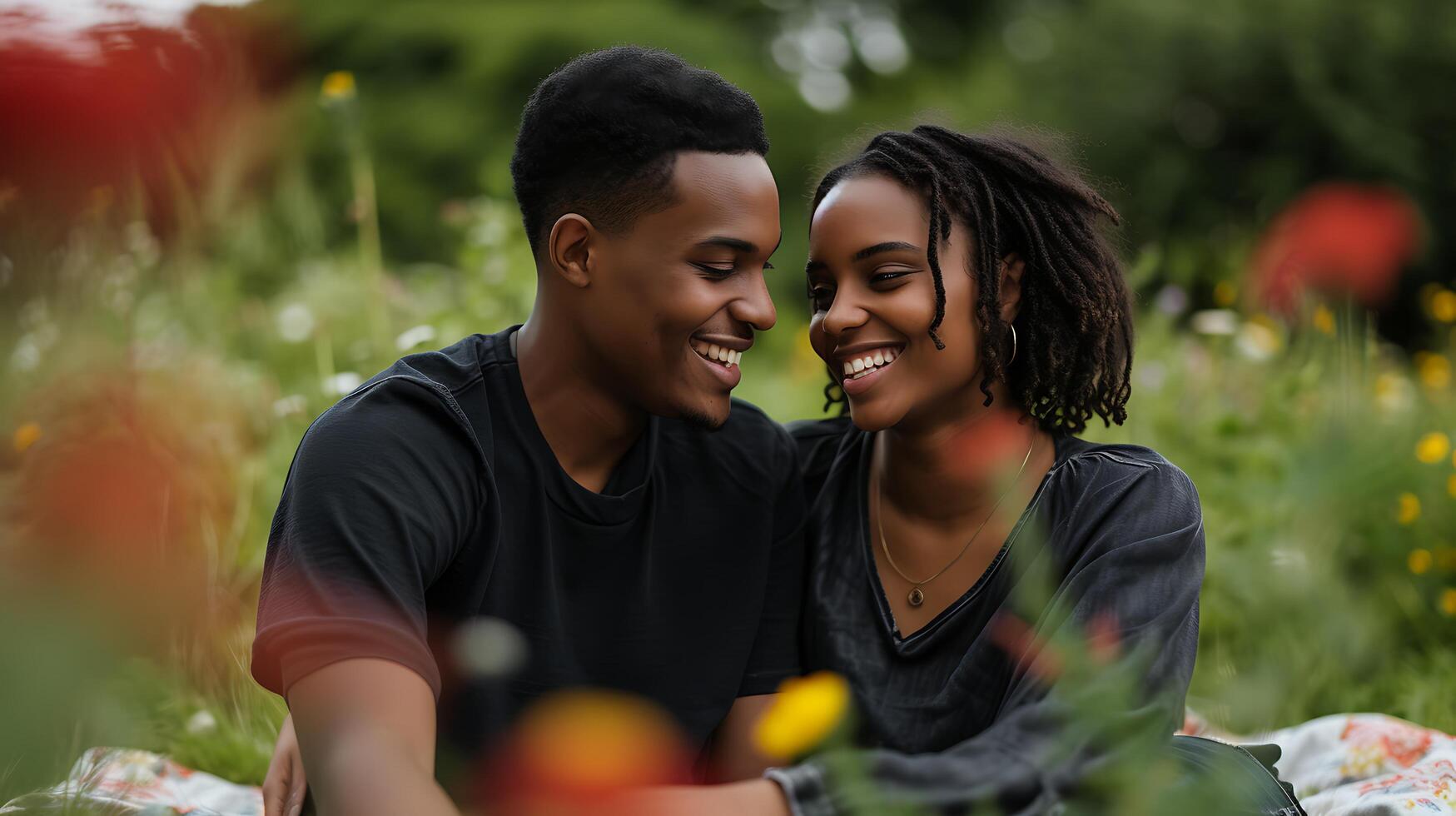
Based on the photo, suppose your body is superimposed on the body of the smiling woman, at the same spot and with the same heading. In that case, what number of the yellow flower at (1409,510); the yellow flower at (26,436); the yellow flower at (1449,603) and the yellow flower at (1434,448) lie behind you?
3

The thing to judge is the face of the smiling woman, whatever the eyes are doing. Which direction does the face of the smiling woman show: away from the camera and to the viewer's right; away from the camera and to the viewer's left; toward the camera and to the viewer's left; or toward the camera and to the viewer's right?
toward the camera and to the viewer's left

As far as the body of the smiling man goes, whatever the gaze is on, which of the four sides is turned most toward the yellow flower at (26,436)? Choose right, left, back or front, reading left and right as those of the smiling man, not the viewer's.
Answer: right

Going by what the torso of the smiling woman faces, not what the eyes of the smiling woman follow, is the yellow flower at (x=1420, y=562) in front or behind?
behind

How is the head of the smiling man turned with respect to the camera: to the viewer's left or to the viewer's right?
to the viewer's right

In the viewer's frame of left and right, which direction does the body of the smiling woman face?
facing the viewer and to the left of the viewer

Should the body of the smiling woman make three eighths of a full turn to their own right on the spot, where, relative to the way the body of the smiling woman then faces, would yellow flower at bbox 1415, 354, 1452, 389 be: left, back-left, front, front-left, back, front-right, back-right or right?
front-right

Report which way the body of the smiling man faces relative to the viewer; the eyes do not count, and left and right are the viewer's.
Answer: facing the viewer and to the right of the viewer

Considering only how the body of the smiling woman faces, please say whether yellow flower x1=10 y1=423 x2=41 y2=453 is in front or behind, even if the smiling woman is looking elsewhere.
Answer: in front

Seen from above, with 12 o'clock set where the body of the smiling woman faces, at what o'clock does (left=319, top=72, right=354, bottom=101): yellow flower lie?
The yellow flower is roughly at 3 o'clock from the smiling woman.

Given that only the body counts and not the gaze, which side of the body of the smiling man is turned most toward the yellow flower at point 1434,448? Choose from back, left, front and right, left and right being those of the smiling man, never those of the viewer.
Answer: left

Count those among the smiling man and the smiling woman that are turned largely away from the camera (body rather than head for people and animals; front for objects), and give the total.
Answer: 0

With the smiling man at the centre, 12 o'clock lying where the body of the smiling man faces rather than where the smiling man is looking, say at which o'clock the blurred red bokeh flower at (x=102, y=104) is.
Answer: The blurred red bokeh flower is roughly at 2 o'clock from the smiling man.

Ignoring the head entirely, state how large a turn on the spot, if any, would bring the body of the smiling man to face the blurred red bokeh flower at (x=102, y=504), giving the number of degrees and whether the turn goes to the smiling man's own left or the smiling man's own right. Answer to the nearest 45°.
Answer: approximately 90° to the smiling man's own right

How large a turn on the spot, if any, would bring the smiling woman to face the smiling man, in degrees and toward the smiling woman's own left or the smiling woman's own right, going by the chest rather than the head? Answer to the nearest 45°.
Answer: approximately 45° to the smiling woman's own right

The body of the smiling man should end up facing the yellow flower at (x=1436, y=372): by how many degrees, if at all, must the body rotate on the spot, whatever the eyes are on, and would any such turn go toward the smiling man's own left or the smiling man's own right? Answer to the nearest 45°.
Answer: approximately 90° to the smiling man's own left
